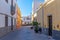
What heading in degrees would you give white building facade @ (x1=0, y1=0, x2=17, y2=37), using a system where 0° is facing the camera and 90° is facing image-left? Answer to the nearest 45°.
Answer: approximately 270°
